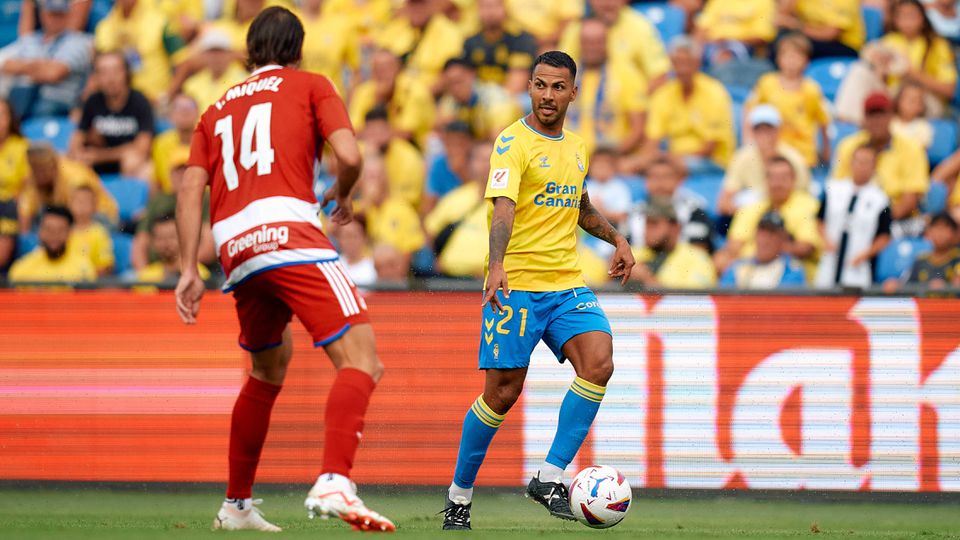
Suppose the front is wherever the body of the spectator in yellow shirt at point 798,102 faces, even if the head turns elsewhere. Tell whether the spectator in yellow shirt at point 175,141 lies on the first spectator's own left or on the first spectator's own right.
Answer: on the first spectator's own right

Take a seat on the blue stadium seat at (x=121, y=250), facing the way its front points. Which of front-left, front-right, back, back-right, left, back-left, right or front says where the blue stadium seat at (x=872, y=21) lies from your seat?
left

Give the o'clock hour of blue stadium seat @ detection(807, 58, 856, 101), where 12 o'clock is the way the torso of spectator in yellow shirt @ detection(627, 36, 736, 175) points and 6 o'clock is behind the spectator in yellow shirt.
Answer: The blue stadium seat is roughly at 8 o'clock from the spectator in yellow shirt.

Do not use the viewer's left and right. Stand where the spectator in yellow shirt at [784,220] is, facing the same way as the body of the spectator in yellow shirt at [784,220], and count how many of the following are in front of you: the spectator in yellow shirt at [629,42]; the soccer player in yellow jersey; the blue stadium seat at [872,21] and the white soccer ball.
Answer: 2

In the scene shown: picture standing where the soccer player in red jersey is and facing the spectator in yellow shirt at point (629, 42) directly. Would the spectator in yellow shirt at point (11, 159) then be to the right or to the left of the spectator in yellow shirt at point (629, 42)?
left

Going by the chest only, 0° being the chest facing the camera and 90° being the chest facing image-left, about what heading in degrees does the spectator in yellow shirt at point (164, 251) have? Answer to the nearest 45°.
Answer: approximately 0°

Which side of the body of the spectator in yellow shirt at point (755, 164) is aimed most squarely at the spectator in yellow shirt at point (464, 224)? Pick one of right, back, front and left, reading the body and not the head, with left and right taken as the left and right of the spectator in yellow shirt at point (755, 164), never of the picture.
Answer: right

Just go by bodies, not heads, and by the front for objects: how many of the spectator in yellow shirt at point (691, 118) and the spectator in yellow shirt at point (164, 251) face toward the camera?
2

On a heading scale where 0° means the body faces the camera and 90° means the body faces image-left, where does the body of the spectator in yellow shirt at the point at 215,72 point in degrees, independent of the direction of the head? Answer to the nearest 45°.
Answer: approximately 0°
